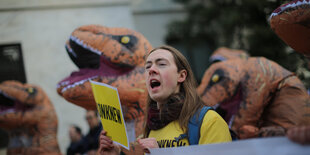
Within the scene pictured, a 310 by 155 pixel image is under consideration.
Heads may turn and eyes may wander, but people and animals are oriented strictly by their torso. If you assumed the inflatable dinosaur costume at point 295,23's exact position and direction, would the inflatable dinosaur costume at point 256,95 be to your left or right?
on your right

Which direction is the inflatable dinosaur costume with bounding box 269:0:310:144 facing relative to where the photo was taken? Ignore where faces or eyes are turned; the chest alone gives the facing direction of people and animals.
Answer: to the viewer's left

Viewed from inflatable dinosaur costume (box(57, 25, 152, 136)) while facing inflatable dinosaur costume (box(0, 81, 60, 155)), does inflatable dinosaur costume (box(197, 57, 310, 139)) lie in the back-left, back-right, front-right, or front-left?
back-right

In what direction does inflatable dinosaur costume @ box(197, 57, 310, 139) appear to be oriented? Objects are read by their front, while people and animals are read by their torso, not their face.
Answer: to the viewer's left

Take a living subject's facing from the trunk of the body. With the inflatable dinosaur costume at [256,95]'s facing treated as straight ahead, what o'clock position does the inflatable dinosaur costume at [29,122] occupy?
the inflatable dinosaur costume at [29,122] is roughly at 12 o'clock from the inflatable dinosaur costume at [256,95].

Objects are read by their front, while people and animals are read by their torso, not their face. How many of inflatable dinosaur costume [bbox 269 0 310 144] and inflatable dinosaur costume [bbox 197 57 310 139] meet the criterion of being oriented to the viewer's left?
2

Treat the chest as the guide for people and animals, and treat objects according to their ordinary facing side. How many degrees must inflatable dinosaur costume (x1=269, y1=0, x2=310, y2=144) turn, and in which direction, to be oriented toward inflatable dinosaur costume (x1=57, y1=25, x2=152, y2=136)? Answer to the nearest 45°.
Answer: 0° — it already faces it
